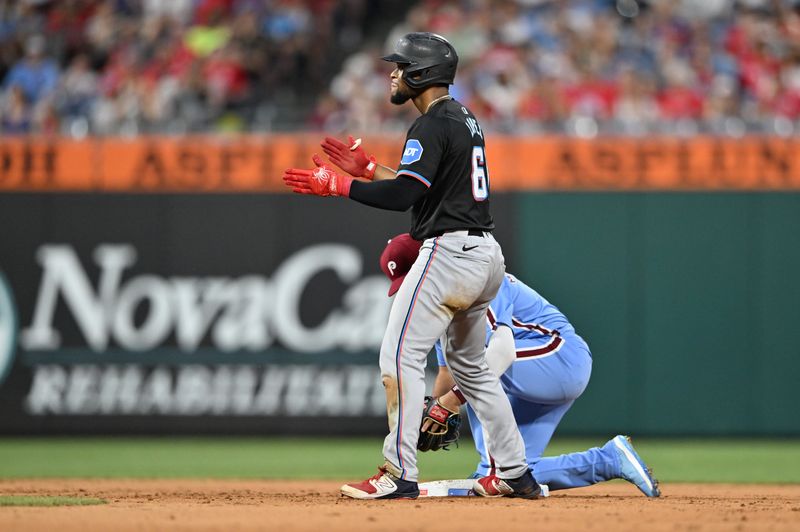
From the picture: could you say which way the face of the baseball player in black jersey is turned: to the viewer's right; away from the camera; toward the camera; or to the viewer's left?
to the viewer's left

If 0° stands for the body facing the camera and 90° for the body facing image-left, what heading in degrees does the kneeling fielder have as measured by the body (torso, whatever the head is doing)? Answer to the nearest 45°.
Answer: approximately 90°

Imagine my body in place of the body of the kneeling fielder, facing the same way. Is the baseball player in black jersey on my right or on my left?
on my left
